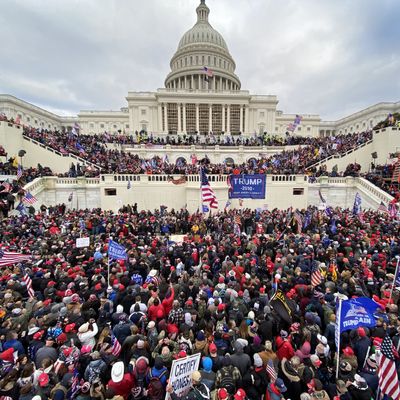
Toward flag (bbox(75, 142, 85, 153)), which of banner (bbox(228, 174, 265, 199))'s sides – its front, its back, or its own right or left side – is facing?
right

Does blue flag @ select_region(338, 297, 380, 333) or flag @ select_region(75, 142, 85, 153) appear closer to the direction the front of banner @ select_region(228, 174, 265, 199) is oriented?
the blue flag

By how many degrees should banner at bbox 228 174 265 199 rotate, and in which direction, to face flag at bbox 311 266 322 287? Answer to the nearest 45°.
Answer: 0° — it already faces it

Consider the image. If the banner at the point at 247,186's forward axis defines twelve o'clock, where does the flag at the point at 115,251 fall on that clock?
The flag is roughly at 1 o'clock from the banner.

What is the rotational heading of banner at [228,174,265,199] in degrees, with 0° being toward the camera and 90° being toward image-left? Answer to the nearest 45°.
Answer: approximately 0°

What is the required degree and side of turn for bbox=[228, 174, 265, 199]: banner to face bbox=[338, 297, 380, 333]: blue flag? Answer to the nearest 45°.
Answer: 0° — it already faces it

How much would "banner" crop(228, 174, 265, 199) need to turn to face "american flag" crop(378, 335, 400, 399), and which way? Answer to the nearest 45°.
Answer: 0° — it already faces it

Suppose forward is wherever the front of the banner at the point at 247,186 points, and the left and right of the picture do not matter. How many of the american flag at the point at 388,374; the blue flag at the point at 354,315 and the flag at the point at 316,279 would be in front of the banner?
3
